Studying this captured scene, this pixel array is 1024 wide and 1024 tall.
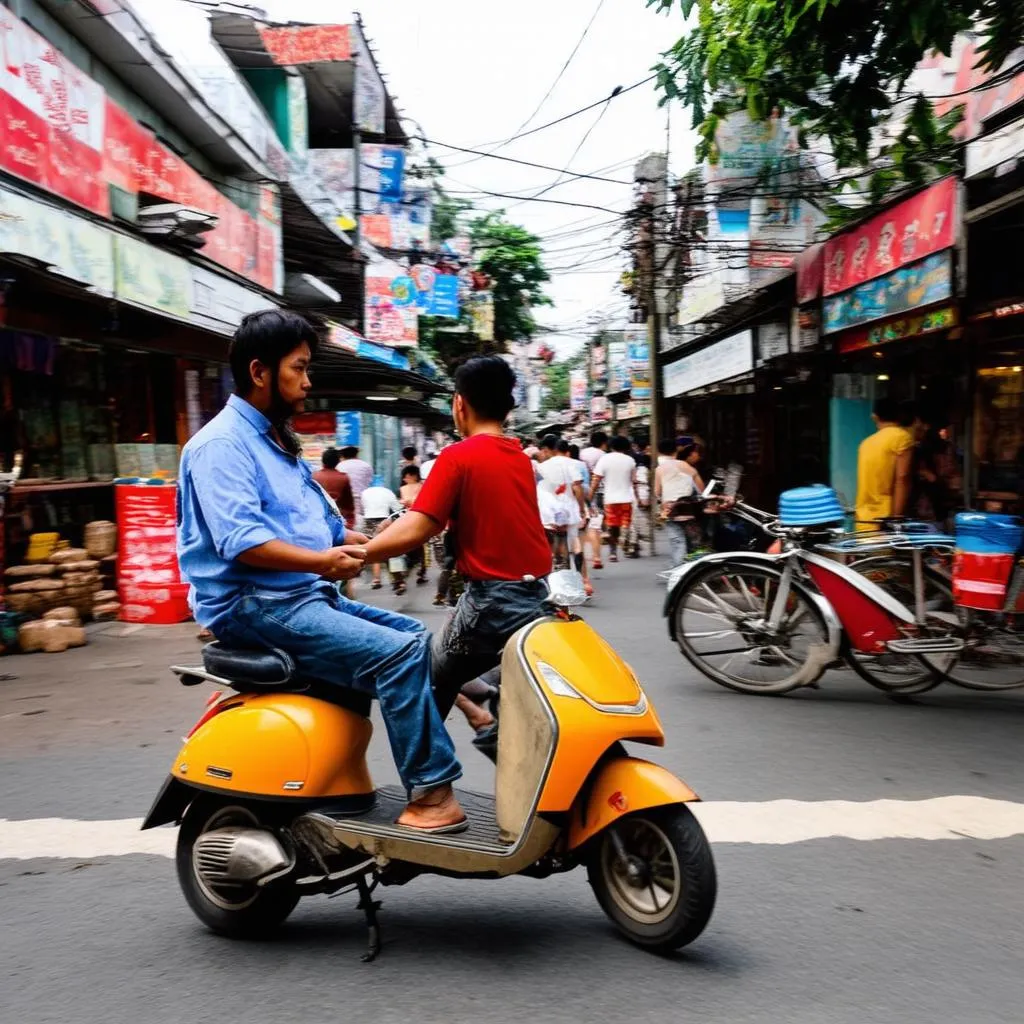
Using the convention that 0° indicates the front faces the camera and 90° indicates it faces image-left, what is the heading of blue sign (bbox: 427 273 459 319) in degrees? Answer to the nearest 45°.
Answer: approximately 0°

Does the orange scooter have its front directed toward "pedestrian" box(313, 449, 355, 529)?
no

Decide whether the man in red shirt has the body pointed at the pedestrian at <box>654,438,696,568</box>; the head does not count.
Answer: no

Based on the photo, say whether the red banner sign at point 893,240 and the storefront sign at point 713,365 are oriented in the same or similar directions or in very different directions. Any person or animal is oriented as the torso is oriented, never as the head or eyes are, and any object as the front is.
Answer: same or similar directions

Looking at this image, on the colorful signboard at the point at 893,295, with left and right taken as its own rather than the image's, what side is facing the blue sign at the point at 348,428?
right

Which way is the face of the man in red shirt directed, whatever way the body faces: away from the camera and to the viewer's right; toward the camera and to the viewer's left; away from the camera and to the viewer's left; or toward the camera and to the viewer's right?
away from the camera and to the viewer's left

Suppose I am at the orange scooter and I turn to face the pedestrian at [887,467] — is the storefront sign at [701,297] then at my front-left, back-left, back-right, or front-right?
front-left

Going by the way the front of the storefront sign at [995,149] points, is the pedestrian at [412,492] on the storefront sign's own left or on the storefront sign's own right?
on the storefront sign's own right

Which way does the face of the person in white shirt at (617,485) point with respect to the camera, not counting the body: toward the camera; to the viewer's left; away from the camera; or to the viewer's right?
away from the camera

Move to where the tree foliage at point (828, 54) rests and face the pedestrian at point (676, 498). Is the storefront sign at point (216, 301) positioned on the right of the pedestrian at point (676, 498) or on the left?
left

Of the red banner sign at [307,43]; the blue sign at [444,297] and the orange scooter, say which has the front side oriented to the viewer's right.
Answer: the orange scooter

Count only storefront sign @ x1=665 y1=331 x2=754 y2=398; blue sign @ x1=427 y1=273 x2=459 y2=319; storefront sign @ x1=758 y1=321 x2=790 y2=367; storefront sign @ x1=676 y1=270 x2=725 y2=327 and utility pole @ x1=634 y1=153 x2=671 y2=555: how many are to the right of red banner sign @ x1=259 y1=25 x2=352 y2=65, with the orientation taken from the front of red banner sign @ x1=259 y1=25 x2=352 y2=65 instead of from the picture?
0

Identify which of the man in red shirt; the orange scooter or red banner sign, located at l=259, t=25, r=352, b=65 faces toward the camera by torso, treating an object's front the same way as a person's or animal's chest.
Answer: the red banner sign

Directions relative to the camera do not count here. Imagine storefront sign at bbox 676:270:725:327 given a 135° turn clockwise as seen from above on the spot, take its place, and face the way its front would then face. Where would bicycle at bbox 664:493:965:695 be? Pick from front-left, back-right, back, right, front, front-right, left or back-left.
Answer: back

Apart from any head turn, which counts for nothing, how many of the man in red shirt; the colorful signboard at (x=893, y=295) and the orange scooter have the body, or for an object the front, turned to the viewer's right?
1
